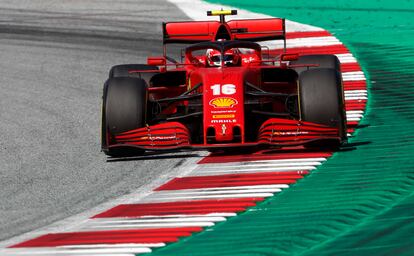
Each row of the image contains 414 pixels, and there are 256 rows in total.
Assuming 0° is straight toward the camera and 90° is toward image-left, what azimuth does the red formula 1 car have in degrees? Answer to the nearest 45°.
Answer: approximately 0°
